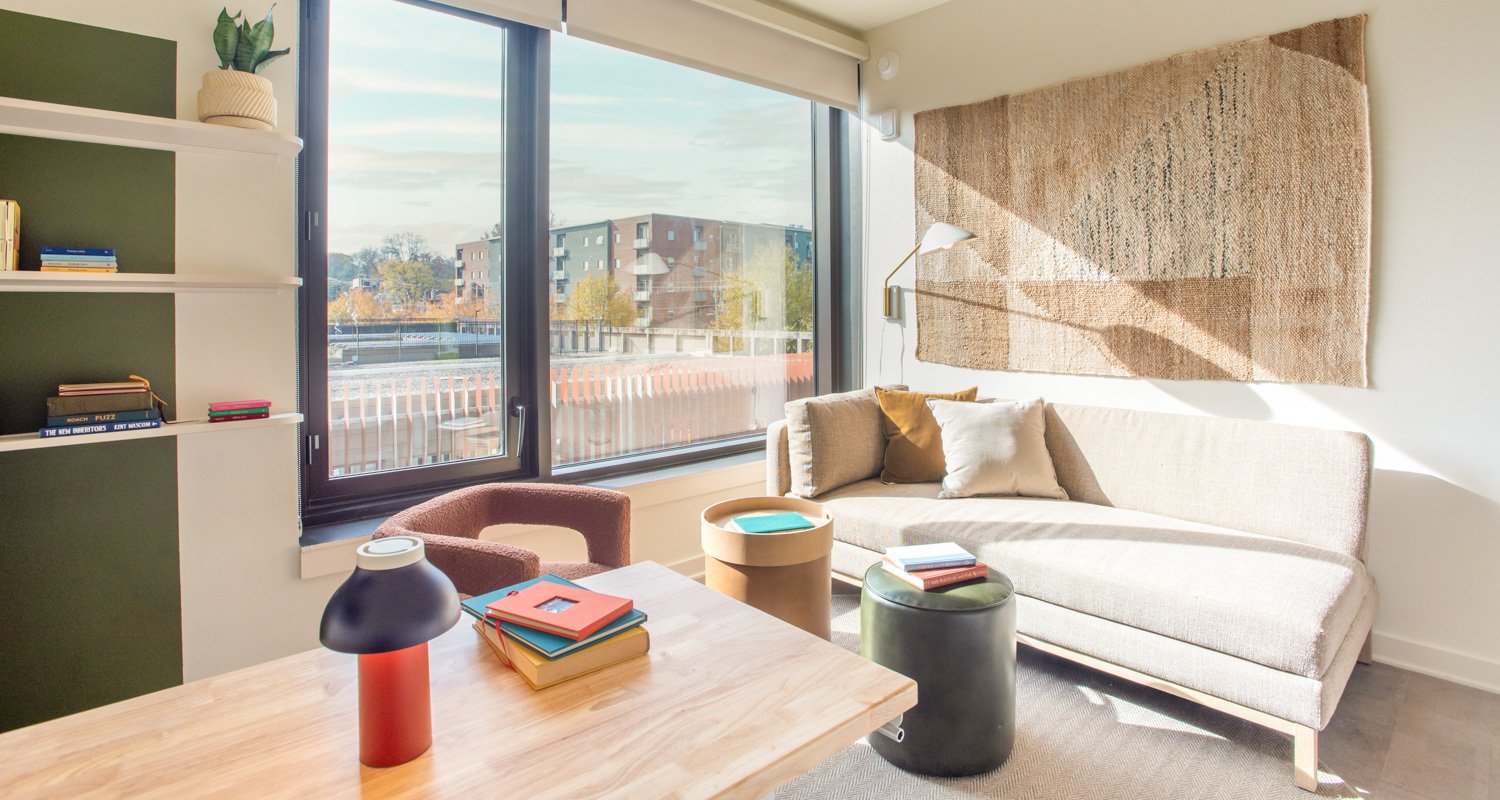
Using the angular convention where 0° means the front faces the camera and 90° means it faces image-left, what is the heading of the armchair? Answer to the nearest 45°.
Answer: approximately 315°

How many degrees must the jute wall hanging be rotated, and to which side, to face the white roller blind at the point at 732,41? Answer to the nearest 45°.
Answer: approximately 45° to its right

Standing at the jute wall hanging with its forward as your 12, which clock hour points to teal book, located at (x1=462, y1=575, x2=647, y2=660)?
The teal book is roughly at 11 o'clock from the jute wall hanging.

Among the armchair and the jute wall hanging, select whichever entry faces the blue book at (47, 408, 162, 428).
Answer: the jute wall hanging

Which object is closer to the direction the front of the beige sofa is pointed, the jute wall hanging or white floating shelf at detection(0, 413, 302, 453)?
the white floating shelf

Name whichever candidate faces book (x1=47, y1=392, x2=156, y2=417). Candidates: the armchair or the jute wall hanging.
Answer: the jute wall hanging

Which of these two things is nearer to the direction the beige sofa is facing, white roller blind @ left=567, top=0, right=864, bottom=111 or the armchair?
the armchair

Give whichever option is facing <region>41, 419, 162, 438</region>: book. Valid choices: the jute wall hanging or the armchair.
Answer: the jute wall hanging

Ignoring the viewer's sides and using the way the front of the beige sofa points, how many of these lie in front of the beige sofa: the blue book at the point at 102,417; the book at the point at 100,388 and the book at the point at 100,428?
3
